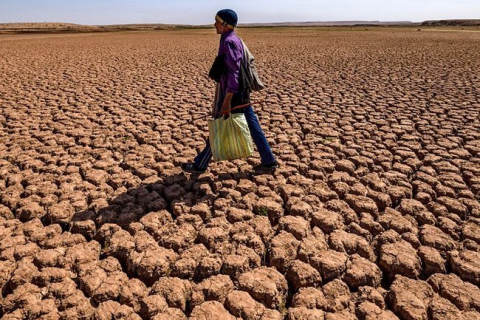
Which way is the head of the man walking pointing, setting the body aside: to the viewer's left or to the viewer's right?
to the viewer's left

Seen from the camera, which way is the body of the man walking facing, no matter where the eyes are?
to the viewer's left
